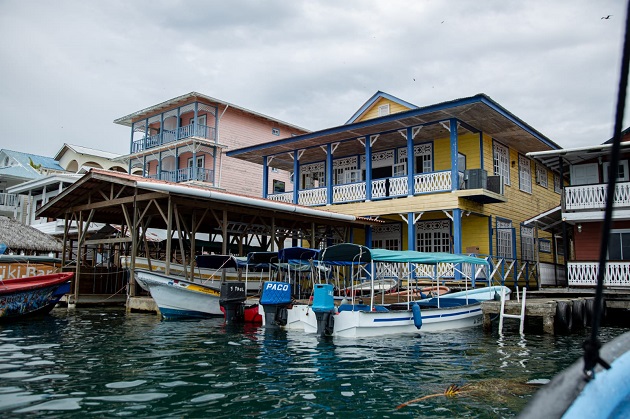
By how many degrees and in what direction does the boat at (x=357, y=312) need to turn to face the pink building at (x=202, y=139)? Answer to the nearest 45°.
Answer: approximately 90° to its left

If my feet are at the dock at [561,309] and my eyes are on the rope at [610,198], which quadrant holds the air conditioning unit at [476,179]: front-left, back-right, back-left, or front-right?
back-right

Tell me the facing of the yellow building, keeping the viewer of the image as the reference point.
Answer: facing the viewer and to the left of the viewer

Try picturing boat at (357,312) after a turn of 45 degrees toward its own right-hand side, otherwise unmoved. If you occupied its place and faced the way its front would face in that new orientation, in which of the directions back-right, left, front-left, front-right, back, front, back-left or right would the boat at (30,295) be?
back

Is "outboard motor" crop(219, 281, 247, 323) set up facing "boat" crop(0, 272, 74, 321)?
no

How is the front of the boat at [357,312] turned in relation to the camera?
facing away from the viewer and to the right of the viewer

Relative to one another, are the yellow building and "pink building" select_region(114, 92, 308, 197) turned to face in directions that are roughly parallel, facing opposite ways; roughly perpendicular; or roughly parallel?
roughly parallel

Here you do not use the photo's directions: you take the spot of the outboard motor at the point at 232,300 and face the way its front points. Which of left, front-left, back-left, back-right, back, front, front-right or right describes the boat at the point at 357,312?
right

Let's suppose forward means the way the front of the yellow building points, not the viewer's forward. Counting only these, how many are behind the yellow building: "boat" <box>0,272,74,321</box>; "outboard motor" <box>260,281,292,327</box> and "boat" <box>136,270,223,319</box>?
0

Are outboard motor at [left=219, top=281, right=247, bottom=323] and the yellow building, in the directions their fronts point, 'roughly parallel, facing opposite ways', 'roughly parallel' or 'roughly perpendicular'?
roughly parallel, facing opposite ways

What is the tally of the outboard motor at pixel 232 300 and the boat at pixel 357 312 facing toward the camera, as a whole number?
0

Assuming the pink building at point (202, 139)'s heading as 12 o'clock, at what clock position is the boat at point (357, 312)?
The boat is roughly at 10 o'clock from the pink building.

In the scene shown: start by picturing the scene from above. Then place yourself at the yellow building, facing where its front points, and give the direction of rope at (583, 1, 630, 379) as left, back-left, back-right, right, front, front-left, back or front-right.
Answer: front-left

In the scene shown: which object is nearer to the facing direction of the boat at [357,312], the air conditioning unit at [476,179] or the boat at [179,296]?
the air conditioning unit

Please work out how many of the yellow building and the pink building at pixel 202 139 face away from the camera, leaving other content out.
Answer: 0
